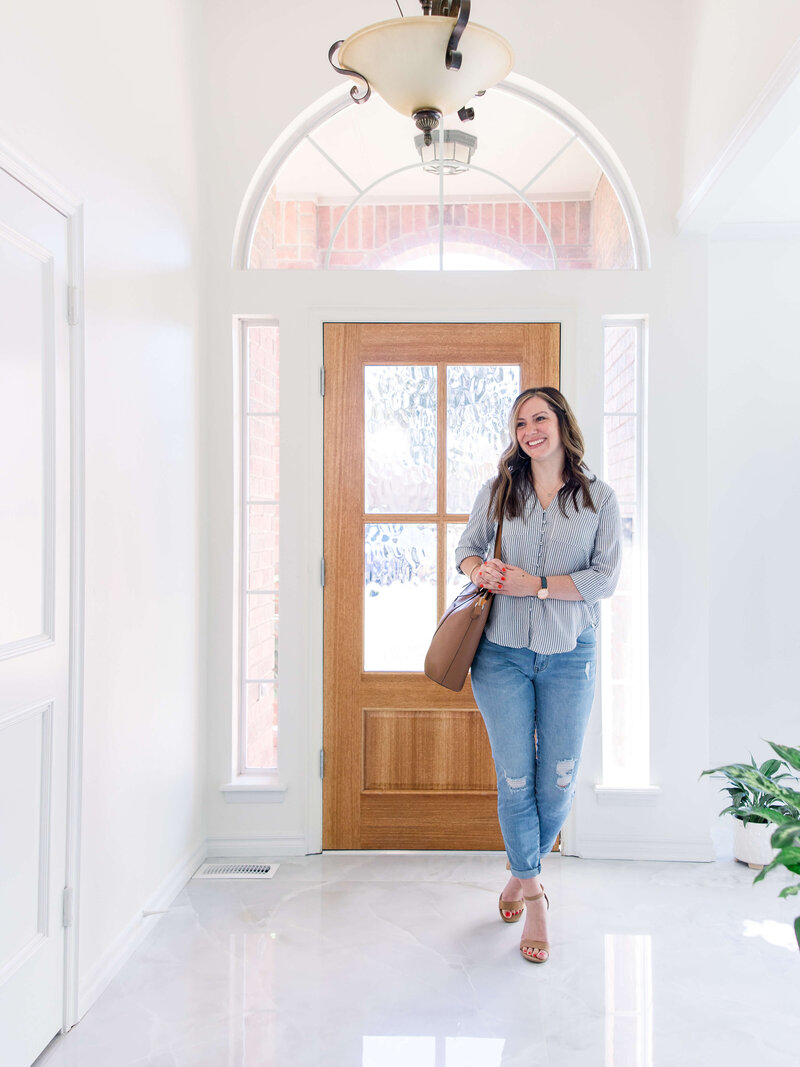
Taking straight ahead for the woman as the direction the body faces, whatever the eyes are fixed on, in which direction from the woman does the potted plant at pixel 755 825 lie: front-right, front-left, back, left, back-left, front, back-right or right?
back-left

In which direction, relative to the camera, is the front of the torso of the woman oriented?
toward the camera

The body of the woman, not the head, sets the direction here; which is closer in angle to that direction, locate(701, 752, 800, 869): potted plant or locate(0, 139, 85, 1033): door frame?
the door frame

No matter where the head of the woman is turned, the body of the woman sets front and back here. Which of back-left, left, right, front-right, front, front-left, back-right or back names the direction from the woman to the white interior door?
front-right

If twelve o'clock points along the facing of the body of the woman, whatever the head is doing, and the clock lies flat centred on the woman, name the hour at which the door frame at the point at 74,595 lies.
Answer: The door frame is roughly at 2 o'clock from the woman.

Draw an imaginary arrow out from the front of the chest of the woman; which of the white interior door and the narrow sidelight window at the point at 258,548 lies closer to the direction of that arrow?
the white interior door

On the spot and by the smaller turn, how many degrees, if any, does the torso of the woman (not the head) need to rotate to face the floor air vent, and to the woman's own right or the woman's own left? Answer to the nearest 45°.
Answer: approximately 90° to the woman's own right

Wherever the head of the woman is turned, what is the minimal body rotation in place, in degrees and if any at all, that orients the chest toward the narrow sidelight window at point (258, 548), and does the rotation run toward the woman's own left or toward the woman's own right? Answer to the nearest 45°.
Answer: approximately 135° to the woman's own right
